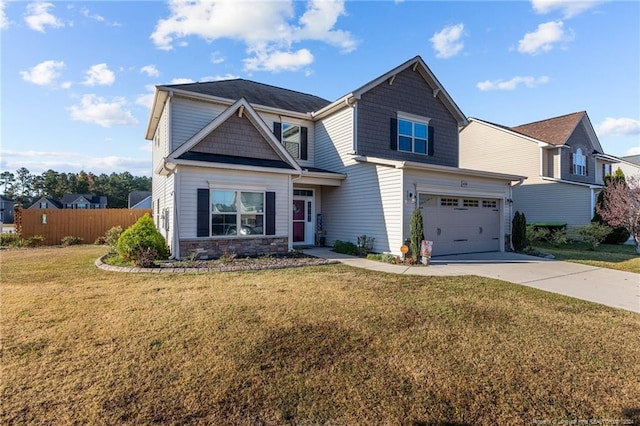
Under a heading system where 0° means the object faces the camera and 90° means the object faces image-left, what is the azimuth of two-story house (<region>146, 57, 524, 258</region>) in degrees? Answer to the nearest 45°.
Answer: approximately 315°

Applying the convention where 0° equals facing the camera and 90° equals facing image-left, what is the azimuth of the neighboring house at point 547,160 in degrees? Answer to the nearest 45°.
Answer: approximately 315°

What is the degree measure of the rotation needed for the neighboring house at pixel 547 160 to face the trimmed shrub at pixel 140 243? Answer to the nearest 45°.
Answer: approximately 90° to its right

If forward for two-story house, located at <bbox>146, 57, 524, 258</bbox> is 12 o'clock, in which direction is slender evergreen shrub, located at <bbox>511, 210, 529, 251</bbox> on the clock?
The slender evergreen shrub is roughly at 10 o'clock from the two-story house.

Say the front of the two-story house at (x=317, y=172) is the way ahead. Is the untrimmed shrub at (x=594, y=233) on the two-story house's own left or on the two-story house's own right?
on the two-story house's own left

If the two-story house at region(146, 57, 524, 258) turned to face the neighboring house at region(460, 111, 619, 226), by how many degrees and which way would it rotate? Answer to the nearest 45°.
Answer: approximately 90° to its left

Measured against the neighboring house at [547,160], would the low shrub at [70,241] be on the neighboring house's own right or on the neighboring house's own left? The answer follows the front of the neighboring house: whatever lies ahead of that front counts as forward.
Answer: on the neighboring house's own right
